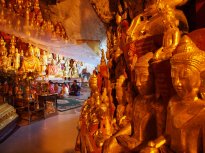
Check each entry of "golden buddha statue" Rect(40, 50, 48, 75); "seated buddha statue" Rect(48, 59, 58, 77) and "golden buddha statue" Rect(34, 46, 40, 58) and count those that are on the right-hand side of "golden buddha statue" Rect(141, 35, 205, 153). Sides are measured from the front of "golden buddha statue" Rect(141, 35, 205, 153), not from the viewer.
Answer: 3

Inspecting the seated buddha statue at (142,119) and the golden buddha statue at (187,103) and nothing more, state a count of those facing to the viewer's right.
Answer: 0

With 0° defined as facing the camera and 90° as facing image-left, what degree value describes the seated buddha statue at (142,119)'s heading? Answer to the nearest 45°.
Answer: approximately 45°

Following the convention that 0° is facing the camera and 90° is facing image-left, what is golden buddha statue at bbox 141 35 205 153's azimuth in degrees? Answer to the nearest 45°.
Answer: approximately 45°

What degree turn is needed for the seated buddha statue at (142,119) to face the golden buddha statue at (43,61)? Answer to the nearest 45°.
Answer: approximately 90° to its right

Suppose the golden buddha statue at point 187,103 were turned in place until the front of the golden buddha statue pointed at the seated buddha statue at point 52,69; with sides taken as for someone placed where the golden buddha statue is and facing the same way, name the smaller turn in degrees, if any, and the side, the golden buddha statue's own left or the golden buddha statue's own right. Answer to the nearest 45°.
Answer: approximately 90° to the golden buddha statue's own right

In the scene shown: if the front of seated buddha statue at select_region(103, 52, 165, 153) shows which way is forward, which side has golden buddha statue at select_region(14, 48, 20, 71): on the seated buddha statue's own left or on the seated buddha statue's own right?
on the seated buddha statue's own right

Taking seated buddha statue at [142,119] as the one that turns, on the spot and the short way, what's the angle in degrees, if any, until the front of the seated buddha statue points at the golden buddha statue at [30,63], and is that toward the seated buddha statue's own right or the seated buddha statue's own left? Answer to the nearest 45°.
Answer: approximately 90° to the seated buddha statue's own right

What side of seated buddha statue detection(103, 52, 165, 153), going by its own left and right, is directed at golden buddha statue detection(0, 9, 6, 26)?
right
